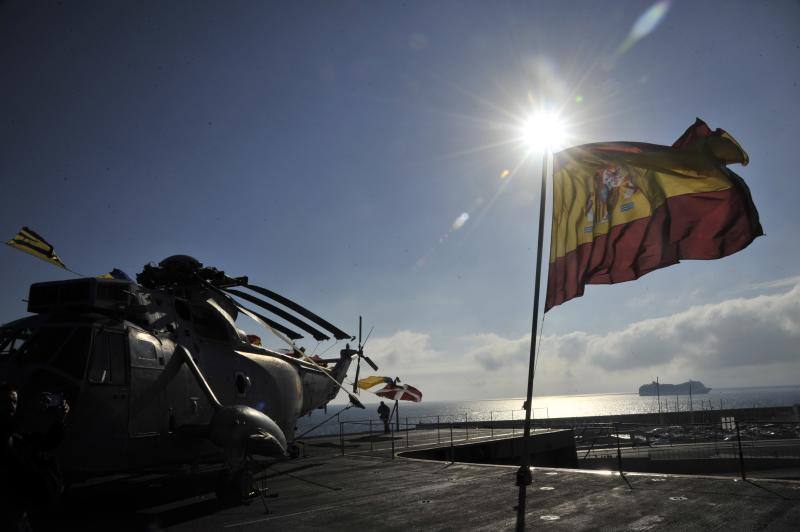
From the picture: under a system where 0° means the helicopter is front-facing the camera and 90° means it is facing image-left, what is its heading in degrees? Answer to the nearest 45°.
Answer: approximately 45°

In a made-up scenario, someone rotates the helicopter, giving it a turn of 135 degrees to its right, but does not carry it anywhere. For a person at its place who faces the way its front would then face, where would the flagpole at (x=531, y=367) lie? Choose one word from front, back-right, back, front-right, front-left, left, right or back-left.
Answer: right

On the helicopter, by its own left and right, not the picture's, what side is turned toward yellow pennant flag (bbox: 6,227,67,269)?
right

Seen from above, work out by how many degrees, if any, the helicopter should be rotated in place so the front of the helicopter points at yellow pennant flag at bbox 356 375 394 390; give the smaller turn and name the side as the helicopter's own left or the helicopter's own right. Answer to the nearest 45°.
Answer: approximately 180°

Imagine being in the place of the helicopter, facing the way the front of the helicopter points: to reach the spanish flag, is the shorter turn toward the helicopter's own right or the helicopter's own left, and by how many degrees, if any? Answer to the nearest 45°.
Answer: approximately 135° to the helicopter's own left
